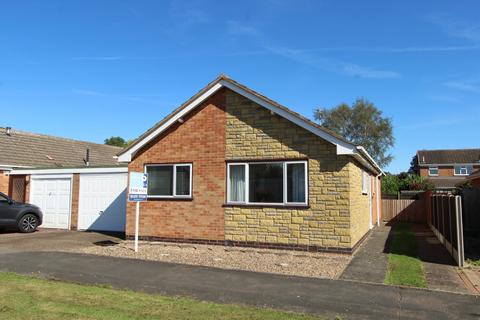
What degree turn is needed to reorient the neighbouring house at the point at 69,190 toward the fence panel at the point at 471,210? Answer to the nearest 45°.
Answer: approximately 90° to its left

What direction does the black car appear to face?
to the viewer's right

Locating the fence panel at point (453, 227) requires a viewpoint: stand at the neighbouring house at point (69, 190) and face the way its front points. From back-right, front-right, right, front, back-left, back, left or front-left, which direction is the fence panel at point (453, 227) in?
front-left

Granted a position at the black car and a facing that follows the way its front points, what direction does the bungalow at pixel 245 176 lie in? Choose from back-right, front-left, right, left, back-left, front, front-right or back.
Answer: front-right

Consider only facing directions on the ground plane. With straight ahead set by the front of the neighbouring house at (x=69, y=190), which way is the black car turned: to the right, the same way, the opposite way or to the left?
to the left

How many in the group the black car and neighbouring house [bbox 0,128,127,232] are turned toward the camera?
1

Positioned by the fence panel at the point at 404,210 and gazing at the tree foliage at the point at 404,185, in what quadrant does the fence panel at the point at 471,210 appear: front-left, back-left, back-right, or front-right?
back-right

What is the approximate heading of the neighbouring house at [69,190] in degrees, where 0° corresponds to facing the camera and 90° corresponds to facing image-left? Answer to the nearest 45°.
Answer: approximately 0°

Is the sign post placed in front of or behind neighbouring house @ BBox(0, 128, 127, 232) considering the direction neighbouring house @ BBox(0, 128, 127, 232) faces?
in front

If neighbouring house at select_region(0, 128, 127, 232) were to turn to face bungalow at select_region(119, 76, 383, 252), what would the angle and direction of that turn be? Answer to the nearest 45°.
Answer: approximately 45° to its left

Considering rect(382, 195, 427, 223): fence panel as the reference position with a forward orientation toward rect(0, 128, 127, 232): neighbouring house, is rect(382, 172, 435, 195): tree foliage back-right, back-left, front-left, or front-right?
back-right
